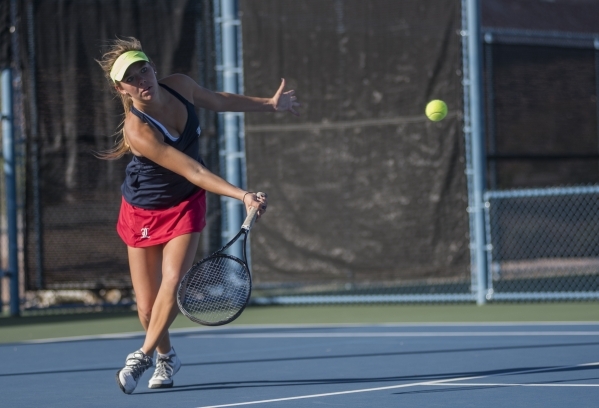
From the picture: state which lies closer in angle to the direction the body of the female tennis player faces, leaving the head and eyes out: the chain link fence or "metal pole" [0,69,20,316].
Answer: the chain link fence

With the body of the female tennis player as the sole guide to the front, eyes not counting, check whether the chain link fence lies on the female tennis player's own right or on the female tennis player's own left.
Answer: on the female tennis player's own left

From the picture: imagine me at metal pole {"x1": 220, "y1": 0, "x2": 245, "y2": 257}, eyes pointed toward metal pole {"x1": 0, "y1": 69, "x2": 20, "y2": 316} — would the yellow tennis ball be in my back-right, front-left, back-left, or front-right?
back-left

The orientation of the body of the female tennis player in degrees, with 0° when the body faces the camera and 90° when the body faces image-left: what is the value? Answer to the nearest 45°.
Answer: approximately 315°

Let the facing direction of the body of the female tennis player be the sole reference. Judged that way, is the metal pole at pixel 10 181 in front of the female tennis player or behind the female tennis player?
behind

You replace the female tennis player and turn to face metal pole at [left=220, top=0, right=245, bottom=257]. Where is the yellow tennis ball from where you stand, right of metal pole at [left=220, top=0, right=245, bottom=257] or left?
right

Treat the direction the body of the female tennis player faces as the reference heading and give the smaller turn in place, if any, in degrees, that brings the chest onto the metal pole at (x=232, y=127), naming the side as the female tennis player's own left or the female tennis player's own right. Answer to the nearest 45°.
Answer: approximately 135° to the female tennis player's own left

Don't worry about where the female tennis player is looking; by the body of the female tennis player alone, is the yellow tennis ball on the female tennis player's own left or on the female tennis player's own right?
on the female tennis player's own left

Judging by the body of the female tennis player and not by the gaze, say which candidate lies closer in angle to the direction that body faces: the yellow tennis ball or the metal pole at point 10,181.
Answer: the yellow tennis ball
